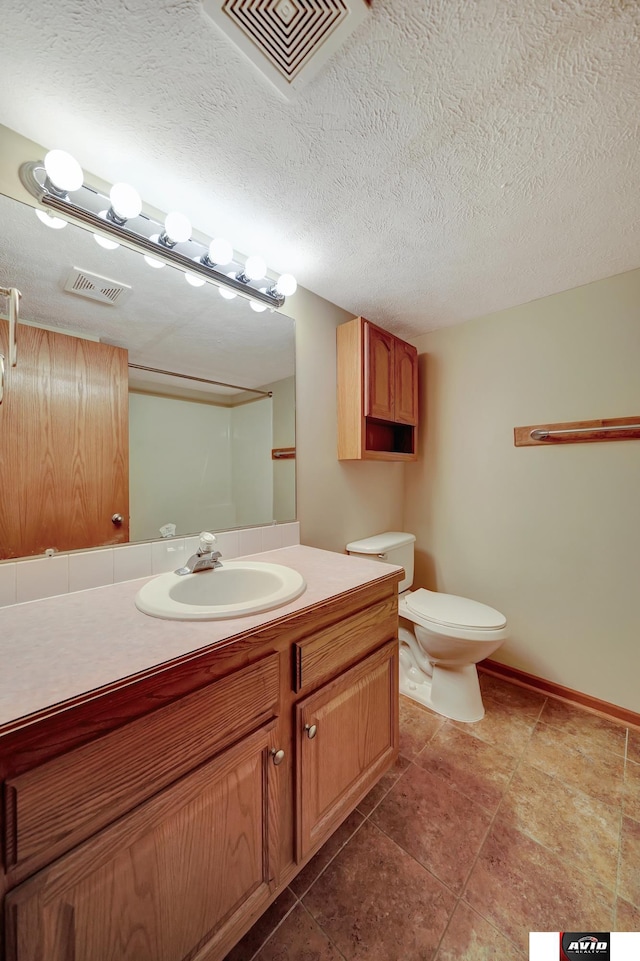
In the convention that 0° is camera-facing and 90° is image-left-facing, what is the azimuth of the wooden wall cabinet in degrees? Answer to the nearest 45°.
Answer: approximately 315°

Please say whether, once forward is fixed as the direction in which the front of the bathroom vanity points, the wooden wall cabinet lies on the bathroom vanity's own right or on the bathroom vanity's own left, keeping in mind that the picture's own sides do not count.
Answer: on the bathroom vanity's own left

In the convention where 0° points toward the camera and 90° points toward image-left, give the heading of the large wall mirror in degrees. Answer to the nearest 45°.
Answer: approximately 315°

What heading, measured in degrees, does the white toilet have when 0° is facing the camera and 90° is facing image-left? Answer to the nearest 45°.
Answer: approximately 315°

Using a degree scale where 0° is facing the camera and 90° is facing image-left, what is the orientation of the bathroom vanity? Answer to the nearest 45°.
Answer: approximately 315°
